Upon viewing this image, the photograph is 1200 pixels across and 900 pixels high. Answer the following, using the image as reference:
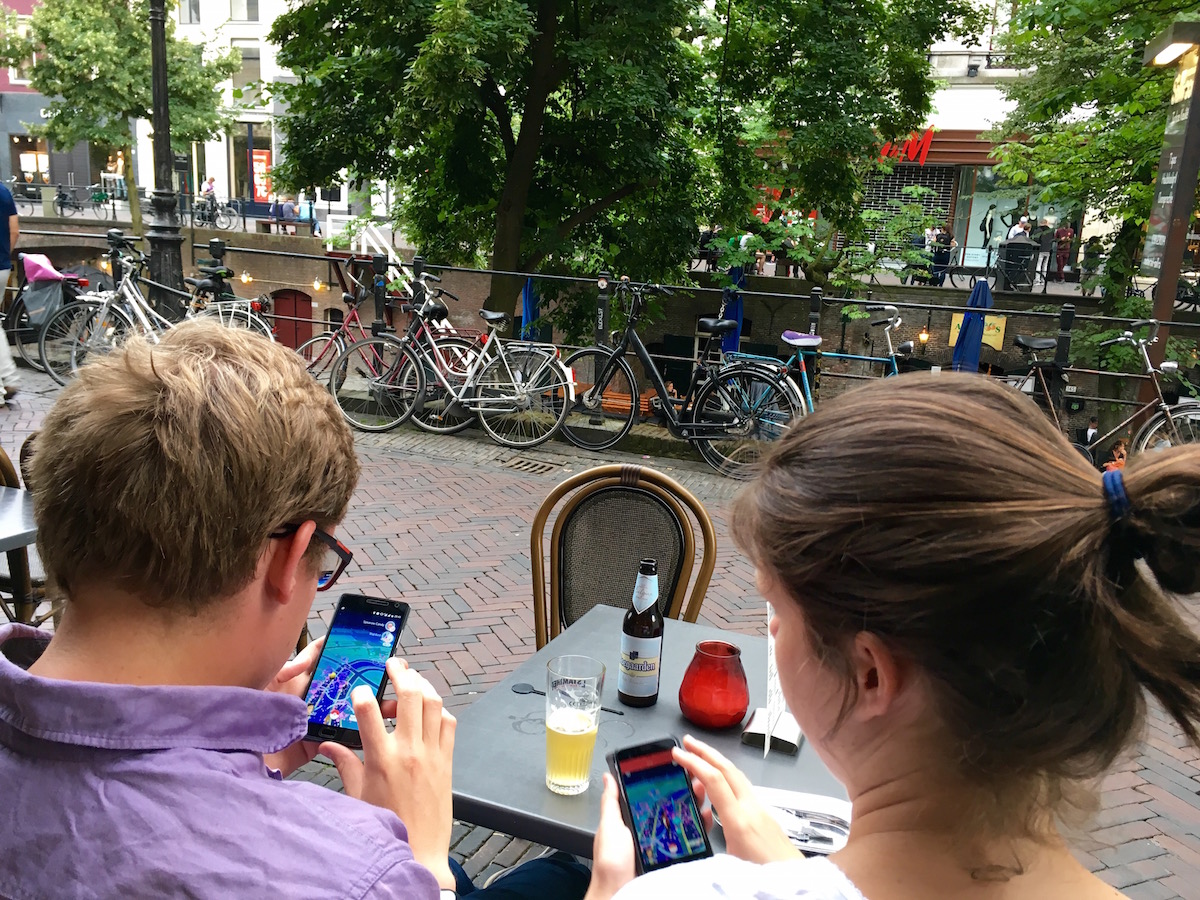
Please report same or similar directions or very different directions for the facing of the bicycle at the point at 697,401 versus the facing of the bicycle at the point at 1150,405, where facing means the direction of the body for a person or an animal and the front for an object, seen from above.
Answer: very different directions

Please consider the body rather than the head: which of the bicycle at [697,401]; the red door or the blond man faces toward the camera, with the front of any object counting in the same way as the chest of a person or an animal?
the red door

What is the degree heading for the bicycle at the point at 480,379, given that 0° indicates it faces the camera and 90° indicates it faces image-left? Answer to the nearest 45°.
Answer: approximately 90°

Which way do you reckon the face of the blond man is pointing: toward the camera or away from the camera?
away from the camera

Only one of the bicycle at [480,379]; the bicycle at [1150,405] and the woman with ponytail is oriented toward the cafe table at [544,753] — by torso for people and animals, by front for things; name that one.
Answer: the woman with ponytail

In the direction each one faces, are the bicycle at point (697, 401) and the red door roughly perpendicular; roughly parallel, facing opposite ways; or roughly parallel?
roughly perpendicular

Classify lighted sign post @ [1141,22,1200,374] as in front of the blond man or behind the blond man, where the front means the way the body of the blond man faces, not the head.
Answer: in front

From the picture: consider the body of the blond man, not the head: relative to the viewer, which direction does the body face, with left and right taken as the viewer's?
facing away from the viewer and to the right of the viewer

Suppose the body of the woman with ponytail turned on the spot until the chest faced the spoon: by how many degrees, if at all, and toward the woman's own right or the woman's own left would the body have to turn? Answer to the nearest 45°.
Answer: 0° — they already face it

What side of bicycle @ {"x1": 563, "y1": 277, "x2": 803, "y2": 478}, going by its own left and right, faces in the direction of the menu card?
left

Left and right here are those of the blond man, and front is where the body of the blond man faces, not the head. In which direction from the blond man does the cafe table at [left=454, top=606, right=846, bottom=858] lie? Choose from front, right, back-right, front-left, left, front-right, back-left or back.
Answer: front

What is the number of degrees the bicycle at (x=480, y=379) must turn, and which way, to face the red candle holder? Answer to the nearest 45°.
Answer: approximately 90° to its left

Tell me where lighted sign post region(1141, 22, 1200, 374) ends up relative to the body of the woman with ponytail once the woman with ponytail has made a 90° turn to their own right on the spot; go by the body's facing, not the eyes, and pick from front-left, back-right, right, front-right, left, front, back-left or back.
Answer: front-left

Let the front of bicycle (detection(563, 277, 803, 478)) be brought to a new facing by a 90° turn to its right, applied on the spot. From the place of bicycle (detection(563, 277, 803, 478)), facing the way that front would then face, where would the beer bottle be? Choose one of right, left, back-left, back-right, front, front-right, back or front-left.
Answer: back

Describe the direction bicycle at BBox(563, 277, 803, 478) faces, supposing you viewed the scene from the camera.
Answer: facing to the left of the viewer

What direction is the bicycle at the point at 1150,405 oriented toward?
to the viewer's right

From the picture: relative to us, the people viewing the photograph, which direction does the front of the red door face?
facing the viewer

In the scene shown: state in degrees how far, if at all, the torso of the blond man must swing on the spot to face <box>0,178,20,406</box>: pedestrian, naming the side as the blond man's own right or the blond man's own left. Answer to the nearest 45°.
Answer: approximately 45° to the blond man's own left
